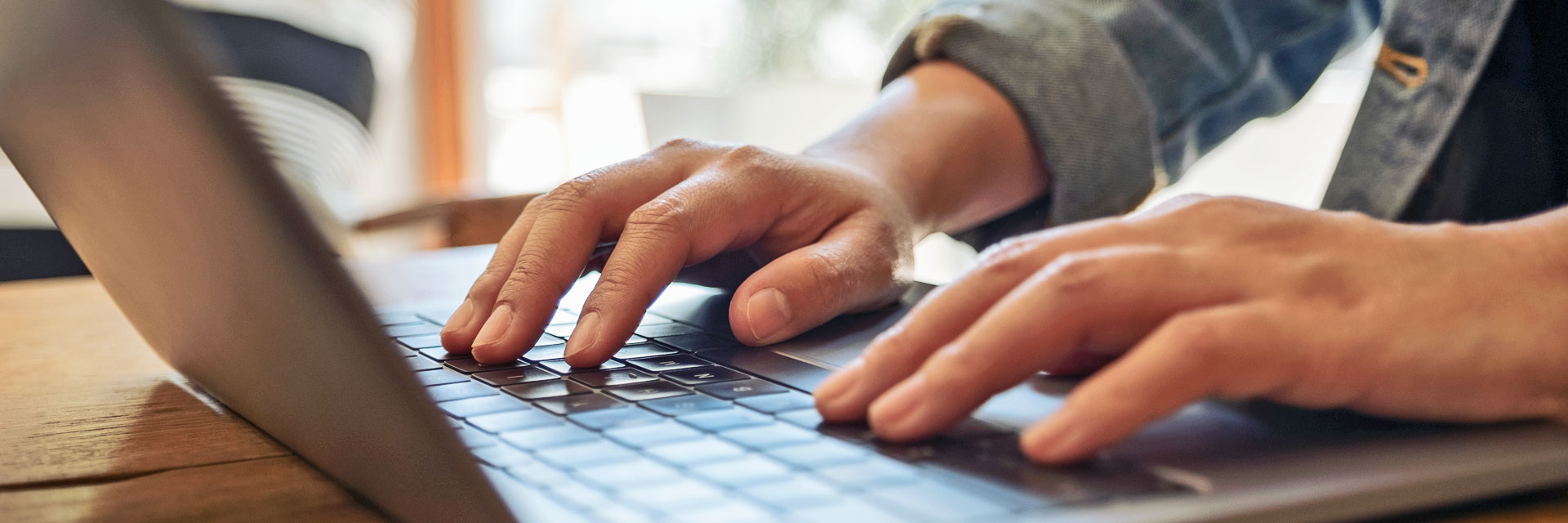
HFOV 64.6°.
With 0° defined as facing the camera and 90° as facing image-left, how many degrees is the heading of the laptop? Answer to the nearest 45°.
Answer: approximately 225°
